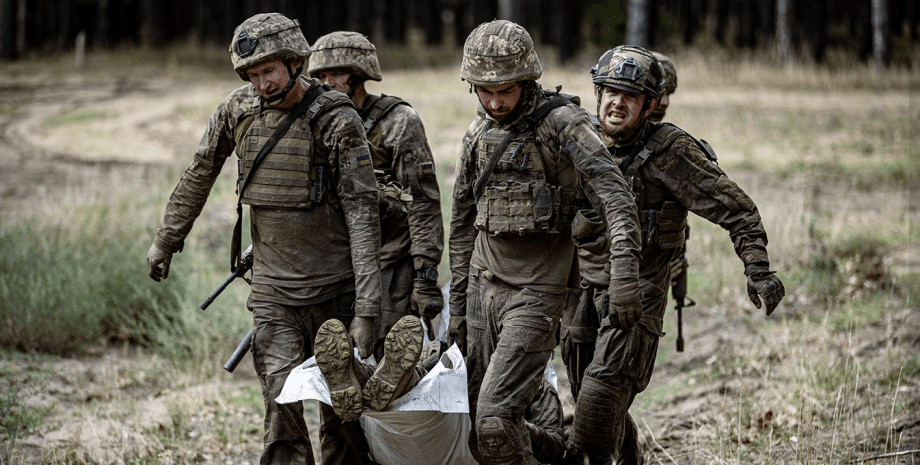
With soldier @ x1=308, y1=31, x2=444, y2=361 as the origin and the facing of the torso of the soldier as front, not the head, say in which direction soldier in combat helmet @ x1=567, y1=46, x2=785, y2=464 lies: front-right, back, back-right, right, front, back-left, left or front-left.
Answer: left

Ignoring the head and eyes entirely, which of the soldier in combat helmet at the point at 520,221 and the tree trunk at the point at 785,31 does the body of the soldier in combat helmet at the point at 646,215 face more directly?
the soldier in combat helmet

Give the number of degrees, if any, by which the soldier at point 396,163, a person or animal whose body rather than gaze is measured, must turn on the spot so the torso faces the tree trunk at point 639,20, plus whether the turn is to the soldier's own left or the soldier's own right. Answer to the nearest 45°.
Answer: approximately 135° to the soldier's own right

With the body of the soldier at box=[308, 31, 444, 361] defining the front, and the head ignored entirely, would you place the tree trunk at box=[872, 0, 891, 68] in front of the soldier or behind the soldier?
behind

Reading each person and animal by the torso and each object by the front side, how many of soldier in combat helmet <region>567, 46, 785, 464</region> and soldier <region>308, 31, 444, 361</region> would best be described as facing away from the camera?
0

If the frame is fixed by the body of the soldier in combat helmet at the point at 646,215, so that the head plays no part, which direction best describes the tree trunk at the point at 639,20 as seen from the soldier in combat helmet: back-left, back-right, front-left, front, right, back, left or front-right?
back-right

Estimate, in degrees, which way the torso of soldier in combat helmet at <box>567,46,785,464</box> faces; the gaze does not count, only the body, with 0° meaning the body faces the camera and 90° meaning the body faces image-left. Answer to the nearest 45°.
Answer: approximately 45°

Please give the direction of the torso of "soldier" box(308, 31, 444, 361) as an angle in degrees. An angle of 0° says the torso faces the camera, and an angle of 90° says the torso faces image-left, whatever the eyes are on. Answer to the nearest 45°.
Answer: approximately 45°

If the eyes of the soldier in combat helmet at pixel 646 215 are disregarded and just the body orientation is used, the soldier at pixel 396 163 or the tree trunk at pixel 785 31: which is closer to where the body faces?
the soldier

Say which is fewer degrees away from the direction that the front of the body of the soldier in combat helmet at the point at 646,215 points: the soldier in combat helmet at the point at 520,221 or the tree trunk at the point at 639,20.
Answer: the soldier in combat helmet

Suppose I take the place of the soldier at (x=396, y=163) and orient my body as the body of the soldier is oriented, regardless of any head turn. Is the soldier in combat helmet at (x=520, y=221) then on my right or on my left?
on my left

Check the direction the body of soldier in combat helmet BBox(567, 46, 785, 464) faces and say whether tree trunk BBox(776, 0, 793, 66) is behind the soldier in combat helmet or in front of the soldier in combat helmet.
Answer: behind
